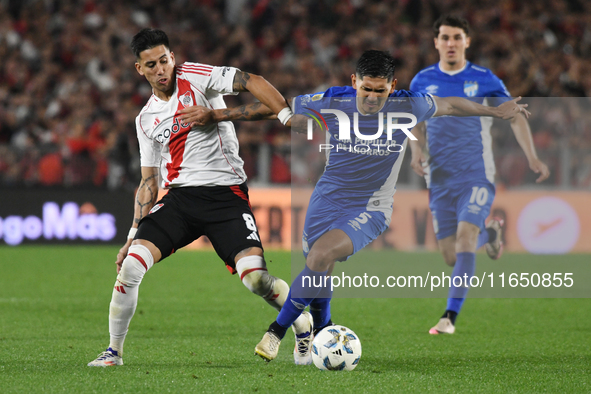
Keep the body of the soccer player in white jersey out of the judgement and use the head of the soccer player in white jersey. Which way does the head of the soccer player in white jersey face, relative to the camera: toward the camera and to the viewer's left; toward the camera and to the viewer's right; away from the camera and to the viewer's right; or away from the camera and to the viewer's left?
toward the camera and to the viewer's right

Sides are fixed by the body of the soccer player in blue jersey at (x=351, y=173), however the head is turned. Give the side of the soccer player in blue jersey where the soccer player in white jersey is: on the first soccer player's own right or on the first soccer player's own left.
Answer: on the first soccer player's own right

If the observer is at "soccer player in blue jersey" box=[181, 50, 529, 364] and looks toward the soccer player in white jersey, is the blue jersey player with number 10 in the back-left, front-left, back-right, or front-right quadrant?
back-right

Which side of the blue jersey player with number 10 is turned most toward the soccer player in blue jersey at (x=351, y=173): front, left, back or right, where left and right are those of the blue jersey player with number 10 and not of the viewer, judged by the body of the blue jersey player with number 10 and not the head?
front

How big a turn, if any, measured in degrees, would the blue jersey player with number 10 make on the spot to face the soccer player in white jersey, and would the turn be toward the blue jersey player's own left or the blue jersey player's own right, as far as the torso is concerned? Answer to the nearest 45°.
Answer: approximately 45° to the blue jersey player's own right

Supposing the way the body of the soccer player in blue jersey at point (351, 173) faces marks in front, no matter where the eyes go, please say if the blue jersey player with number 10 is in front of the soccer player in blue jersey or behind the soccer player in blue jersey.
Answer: behind

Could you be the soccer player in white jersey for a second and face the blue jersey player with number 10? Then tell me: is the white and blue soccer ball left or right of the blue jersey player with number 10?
right
